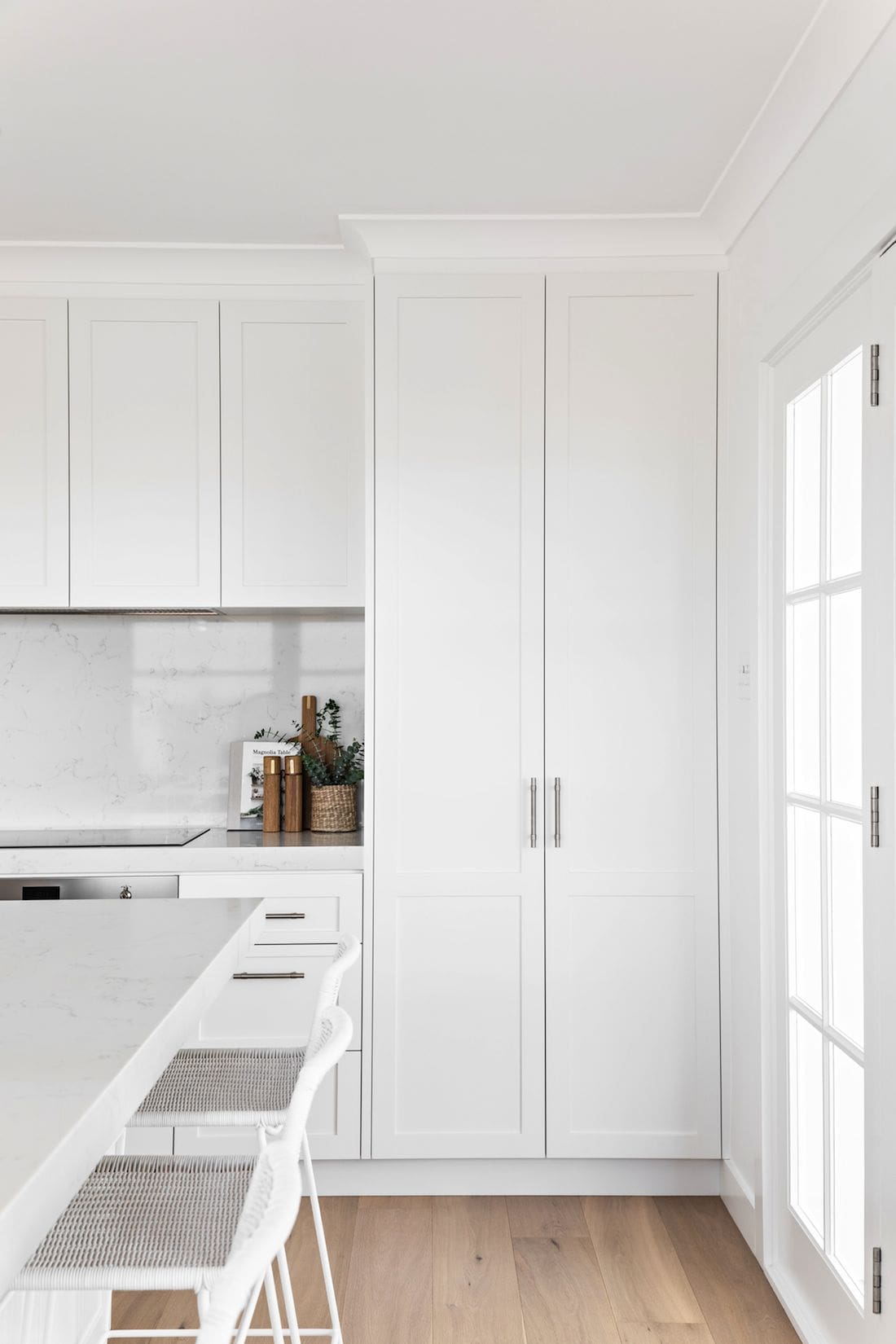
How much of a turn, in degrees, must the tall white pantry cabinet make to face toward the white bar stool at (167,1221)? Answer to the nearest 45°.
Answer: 0° — it already faces it

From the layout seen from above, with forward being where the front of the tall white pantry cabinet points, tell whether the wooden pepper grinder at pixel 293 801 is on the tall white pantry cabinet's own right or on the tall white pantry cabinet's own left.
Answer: on the tall white pantry cabinet's own right

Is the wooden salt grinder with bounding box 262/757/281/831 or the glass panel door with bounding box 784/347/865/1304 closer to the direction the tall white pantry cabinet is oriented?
the glass panel door

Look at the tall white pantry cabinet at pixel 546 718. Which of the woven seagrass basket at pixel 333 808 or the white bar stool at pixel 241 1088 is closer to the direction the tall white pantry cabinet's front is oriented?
the white bar stool

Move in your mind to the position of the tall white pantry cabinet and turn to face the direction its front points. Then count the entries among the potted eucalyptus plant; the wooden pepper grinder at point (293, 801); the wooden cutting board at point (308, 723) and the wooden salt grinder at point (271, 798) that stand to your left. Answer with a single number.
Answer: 0

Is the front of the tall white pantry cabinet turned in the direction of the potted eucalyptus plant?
no

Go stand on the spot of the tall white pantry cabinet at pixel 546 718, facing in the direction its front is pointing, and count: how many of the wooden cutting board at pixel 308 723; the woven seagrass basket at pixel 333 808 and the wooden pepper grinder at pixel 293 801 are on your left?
0

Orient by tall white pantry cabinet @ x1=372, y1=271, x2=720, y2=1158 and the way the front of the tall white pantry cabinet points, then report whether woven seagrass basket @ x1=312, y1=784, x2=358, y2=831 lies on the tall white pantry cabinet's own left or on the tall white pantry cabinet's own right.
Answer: on the tall white pantry cabinet's own right

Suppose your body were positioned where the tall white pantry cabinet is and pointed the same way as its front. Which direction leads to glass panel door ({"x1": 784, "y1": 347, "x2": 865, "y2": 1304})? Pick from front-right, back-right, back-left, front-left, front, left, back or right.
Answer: front-left

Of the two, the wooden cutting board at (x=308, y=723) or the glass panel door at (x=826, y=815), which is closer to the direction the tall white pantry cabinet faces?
the glass panel door

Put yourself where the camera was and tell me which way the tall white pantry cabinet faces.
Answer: facing the viewer

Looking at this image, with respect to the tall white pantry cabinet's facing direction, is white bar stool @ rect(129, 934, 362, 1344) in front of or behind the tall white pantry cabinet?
in front

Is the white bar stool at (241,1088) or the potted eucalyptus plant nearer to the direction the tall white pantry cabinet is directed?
the white bar stool

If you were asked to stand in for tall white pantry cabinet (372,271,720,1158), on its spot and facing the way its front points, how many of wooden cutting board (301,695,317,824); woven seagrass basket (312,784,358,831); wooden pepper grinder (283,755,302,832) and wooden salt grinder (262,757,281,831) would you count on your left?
0

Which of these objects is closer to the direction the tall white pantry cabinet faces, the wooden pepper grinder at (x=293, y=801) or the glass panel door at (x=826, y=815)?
the glass panel door
